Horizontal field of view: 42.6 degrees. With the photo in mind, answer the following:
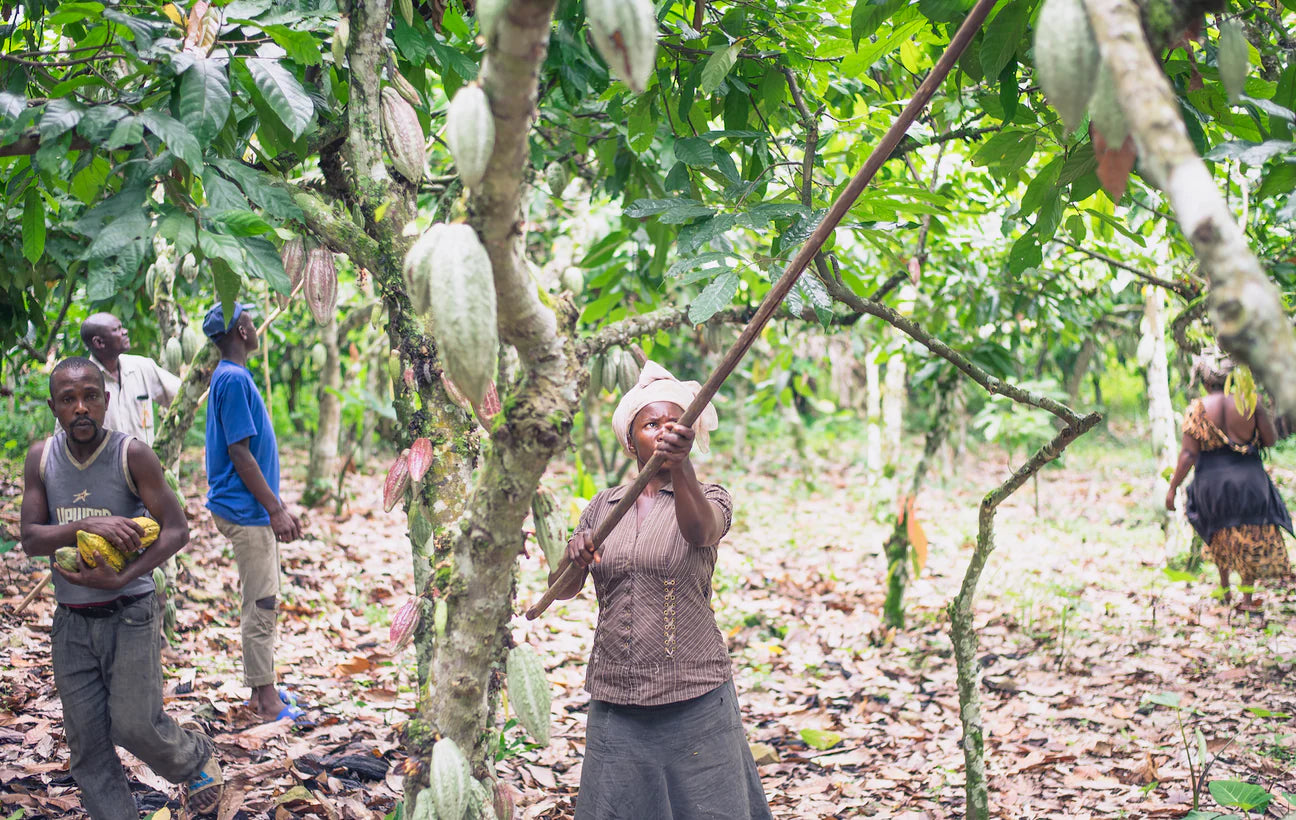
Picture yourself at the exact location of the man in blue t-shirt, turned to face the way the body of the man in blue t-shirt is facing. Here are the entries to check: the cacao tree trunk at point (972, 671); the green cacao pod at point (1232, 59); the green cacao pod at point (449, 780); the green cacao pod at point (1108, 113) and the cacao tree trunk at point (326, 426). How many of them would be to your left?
1

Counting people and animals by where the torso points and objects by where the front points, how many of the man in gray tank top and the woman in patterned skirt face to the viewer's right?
0

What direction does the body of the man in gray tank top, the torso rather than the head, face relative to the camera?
toward the camera

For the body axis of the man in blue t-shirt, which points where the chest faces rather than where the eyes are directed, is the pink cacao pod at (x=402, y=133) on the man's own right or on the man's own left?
on the man's own right

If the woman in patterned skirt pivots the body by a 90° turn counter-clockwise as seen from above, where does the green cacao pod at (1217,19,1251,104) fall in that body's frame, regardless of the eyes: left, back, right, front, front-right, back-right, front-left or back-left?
left

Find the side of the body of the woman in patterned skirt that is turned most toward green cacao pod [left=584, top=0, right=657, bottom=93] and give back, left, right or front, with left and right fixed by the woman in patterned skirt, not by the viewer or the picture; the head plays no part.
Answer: back

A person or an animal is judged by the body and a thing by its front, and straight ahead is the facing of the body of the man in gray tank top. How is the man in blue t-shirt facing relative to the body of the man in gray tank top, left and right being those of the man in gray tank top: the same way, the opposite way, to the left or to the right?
to the left

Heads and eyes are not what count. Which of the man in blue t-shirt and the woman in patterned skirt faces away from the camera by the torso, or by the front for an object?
the woman in patterned skirt

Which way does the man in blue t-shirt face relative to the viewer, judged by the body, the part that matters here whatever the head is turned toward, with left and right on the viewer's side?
facing to the right of the viewer

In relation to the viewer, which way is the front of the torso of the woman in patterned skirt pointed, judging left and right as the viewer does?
facing away from the viewer

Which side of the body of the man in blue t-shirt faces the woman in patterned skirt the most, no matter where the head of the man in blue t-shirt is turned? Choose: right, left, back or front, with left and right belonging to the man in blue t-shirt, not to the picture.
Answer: front

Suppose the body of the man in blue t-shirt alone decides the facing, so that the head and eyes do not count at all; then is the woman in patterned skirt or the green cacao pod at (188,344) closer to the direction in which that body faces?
the woman in patterned skirt

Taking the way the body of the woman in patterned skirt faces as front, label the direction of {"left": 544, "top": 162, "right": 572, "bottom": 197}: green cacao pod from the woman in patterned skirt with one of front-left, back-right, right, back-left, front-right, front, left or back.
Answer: back-left
